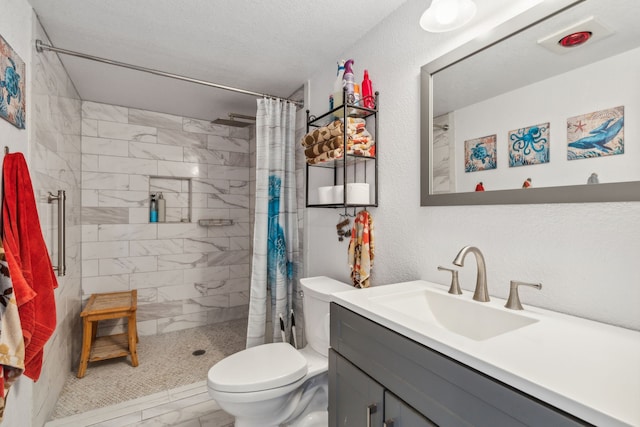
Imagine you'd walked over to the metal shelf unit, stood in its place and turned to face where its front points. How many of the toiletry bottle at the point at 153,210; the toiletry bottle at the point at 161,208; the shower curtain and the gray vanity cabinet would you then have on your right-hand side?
3

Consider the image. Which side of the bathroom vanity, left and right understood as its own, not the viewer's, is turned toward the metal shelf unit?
right

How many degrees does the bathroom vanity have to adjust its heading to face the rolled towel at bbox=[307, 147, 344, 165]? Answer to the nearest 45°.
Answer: approximately 90° to its right

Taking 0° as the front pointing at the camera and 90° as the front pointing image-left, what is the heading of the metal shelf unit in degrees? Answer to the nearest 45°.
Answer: approximately 45°

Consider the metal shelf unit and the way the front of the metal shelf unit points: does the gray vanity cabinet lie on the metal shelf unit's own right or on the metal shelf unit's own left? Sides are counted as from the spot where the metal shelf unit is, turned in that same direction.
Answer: on the metal shelf unit's own left

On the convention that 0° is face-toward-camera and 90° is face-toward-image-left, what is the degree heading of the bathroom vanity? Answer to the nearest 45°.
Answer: approximately 45°

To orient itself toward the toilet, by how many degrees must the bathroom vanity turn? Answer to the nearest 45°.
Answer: approximately 90° to its right

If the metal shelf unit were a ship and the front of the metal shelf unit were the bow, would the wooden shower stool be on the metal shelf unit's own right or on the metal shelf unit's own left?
on the metal shelf unit's own right

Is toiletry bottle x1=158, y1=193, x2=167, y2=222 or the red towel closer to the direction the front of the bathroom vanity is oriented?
the red towel

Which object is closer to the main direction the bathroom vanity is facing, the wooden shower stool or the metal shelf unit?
the wooden shower stool
